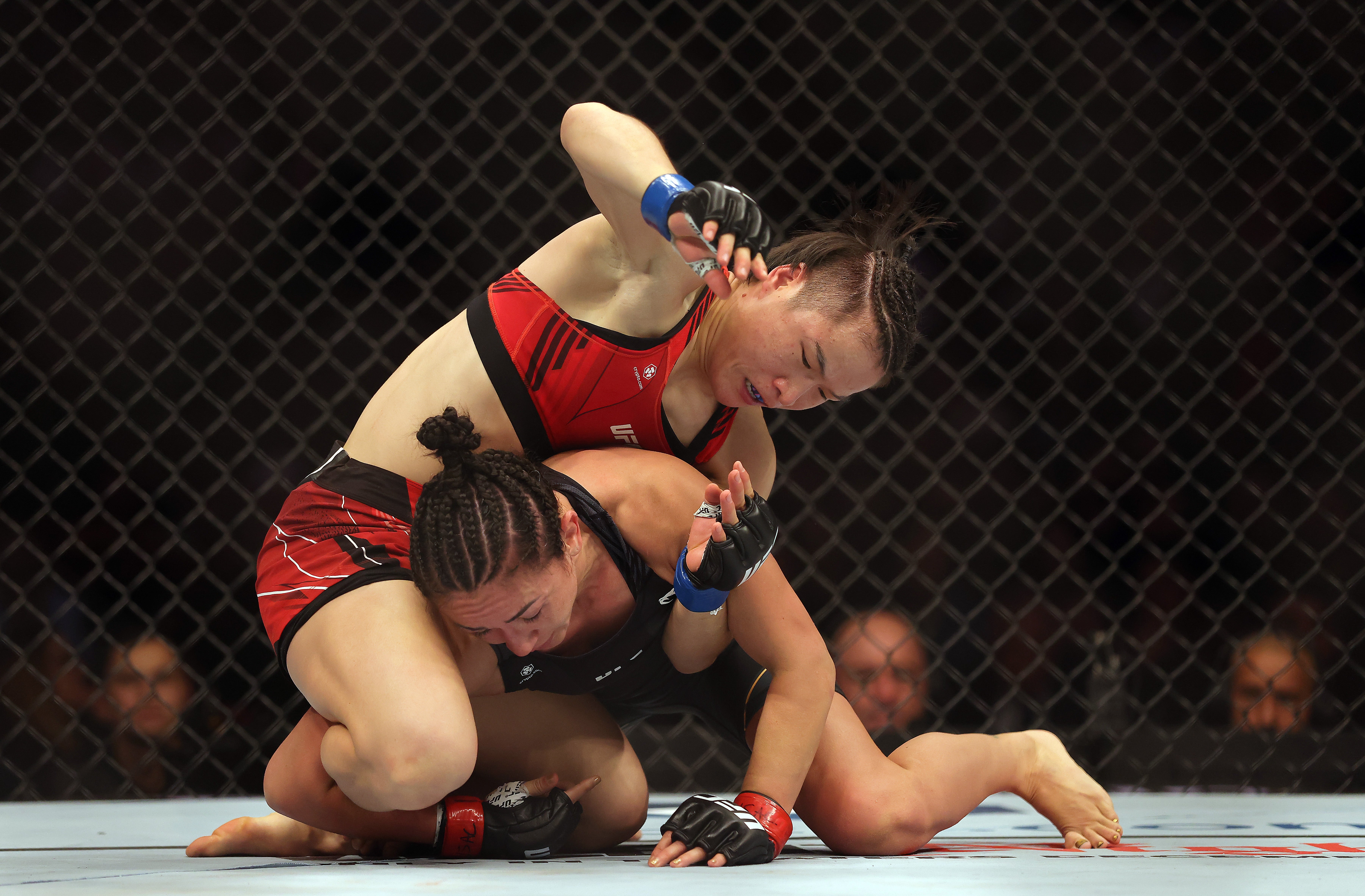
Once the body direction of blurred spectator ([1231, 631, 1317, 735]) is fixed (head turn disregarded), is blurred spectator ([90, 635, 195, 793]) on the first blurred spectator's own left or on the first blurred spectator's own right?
on the first blurred spectator's own right

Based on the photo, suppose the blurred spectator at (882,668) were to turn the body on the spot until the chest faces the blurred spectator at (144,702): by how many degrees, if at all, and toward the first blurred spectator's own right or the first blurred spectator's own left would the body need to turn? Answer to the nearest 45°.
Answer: approximately 90° to the first blurred spectator's own right

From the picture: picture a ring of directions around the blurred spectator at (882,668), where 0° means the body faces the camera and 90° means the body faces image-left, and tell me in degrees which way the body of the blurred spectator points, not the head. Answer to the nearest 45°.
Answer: approximately 0°

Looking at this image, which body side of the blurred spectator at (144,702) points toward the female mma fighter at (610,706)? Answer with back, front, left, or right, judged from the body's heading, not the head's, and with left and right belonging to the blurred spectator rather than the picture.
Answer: front

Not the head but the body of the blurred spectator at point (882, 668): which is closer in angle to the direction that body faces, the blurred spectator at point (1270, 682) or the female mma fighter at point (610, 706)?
the female mma fighter

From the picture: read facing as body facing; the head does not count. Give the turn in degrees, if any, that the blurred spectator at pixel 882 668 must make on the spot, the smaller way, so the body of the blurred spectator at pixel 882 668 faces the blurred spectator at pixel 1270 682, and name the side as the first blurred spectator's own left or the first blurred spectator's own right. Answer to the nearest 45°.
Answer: approximately 90° to the first blurred spectator's own left

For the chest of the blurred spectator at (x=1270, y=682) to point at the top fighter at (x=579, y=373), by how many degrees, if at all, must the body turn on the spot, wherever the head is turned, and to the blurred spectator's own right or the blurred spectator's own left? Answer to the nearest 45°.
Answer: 0° — they already face them

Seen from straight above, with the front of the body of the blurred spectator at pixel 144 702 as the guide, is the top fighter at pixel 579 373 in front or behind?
in front

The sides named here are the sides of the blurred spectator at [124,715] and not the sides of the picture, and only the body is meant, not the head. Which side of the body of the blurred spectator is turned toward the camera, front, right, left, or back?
front
